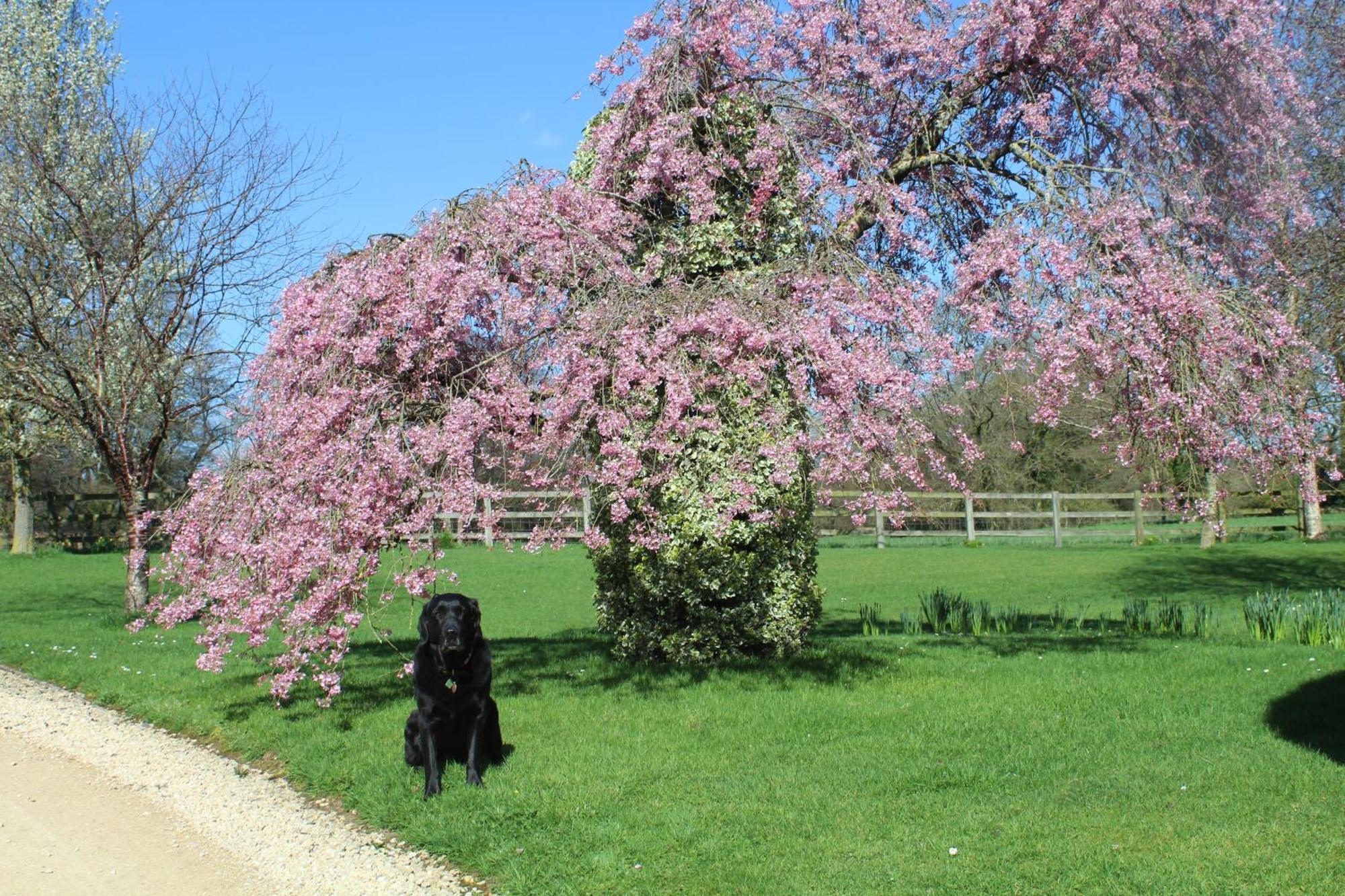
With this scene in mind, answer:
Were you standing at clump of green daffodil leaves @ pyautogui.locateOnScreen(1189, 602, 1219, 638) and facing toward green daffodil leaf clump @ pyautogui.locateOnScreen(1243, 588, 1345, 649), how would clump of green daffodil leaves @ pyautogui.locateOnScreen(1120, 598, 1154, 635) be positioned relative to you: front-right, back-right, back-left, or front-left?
back-right

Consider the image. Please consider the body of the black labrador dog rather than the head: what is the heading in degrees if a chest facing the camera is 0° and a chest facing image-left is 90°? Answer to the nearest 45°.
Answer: approximately 0°

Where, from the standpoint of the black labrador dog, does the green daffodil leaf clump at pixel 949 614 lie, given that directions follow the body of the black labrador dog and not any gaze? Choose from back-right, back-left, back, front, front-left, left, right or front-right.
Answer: back-left

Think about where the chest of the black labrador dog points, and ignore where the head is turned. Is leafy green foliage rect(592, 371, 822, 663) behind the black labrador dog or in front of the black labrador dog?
behind

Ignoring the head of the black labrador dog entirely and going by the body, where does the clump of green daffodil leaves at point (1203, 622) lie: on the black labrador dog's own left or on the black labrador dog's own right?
on the black labrador dog's own left

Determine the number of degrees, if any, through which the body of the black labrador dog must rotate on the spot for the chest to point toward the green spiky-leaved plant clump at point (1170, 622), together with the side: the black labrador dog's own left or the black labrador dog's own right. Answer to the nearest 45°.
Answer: approximately 135° to the black labrador dog's own left

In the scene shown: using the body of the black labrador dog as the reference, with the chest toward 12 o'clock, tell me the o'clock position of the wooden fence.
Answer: The wooden fence is roughly at 7 o'clock from the black labrador dog.

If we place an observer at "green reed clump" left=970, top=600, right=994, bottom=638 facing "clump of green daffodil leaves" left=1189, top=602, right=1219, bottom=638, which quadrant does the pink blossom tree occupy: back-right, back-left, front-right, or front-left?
back-right

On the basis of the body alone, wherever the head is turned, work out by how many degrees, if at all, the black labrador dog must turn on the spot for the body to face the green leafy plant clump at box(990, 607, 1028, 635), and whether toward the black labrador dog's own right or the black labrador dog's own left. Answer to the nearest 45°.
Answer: approximately 135° to the black labrador dog's own left
